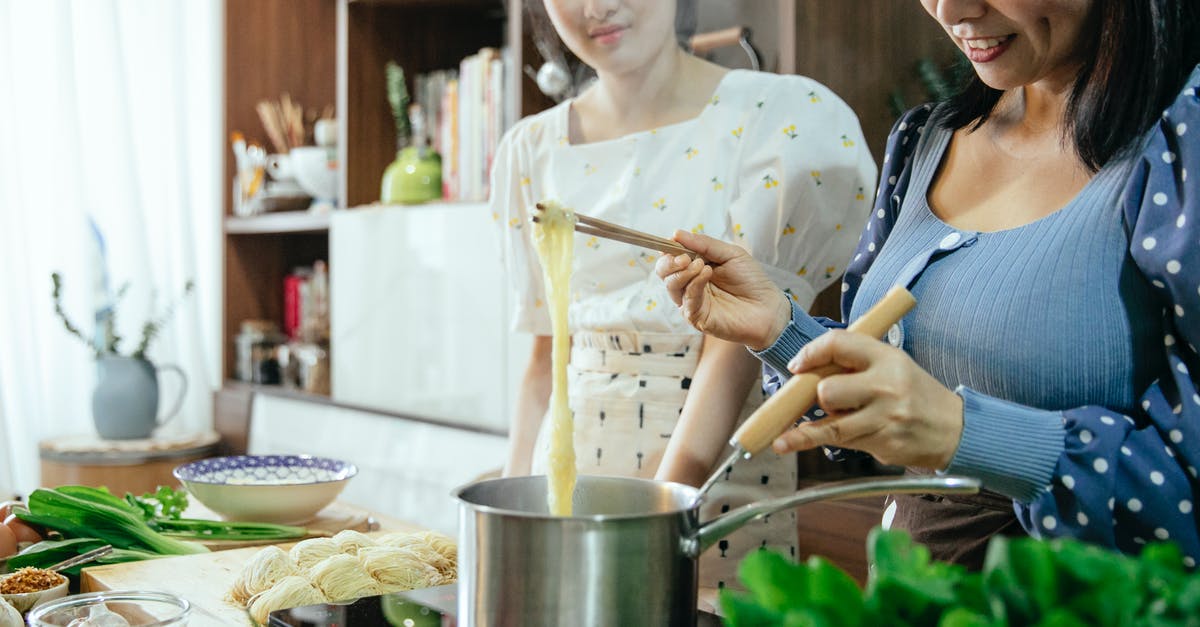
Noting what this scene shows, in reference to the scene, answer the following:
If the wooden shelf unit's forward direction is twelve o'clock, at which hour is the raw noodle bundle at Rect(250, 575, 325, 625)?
The raw noodle bundle is roughly at 12 o'clock from the wooden shelf unit.

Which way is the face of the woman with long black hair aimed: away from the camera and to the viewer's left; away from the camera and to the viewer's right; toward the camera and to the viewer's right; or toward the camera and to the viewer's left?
toward the camera and to the viewer's left

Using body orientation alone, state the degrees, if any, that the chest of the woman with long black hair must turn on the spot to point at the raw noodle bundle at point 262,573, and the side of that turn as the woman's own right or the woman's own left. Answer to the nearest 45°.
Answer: approximately 45° to the woman's own right

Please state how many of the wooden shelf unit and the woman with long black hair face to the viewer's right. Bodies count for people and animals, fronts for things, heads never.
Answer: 0

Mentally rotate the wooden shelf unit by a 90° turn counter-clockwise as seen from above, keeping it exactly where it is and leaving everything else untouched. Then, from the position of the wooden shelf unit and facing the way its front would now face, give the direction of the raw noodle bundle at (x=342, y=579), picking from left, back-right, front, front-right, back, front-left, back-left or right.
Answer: right

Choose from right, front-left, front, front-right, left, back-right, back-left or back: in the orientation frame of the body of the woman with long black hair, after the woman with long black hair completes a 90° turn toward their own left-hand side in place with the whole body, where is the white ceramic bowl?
back-right

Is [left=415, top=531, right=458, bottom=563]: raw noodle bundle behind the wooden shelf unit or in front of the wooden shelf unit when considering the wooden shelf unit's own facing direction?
in front

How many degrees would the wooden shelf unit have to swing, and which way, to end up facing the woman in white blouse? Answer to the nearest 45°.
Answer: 0° — it already faces them

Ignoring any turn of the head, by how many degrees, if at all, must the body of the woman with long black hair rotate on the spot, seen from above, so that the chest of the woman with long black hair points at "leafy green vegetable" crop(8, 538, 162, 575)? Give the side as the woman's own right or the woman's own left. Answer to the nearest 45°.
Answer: approximately 45° to the woman's own right

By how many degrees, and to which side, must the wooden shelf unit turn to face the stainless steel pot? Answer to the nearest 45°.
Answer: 0° — it already faces it

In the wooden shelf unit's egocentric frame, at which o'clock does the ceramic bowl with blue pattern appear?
The ceramic bowl with blue pattern is roughly at 12 o'clock from the wooden shelf unit.

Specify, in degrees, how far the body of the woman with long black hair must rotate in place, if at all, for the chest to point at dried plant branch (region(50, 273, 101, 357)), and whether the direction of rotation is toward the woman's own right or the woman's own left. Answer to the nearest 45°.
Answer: approximately 90° to the woman's own right

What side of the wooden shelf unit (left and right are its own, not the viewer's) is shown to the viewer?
front

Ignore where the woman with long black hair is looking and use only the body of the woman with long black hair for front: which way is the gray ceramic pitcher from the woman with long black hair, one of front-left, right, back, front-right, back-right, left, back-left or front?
right

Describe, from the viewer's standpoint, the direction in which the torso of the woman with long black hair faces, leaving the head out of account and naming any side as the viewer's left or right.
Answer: facing the viewer and to the left of the viewer

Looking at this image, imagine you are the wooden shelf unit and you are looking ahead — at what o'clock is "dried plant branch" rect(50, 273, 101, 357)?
The dried plant branch is roughly at 2 o'clock from the wooden shelf unit.

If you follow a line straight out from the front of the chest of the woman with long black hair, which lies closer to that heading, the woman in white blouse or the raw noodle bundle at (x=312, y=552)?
the raw noodle bundle

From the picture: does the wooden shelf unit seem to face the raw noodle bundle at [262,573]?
yes
